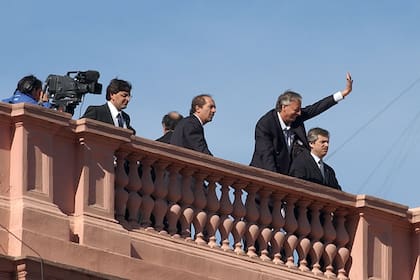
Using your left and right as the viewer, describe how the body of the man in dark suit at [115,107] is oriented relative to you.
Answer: facing the viewer and to the right of the viewer

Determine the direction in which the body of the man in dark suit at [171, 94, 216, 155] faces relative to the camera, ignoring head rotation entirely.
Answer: to the viewer's right

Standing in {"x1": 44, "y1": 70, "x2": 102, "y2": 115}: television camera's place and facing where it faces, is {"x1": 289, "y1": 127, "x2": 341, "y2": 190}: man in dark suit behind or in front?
in front

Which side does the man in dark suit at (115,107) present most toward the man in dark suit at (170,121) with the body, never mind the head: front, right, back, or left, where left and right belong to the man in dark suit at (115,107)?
left

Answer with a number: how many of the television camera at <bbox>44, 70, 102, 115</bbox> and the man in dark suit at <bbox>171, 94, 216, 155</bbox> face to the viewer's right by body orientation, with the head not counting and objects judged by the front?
2

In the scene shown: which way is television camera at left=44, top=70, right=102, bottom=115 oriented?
to the viewer's right

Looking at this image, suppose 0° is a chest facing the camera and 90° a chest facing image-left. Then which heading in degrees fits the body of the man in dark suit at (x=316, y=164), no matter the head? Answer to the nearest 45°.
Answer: approximately 315°

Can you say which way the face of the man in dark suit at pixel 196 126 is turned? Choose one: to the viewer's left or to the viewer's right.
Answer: to the viewer's right

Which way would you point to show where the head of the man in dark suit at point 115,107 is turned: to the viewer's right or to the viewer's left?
to the viewer's right
